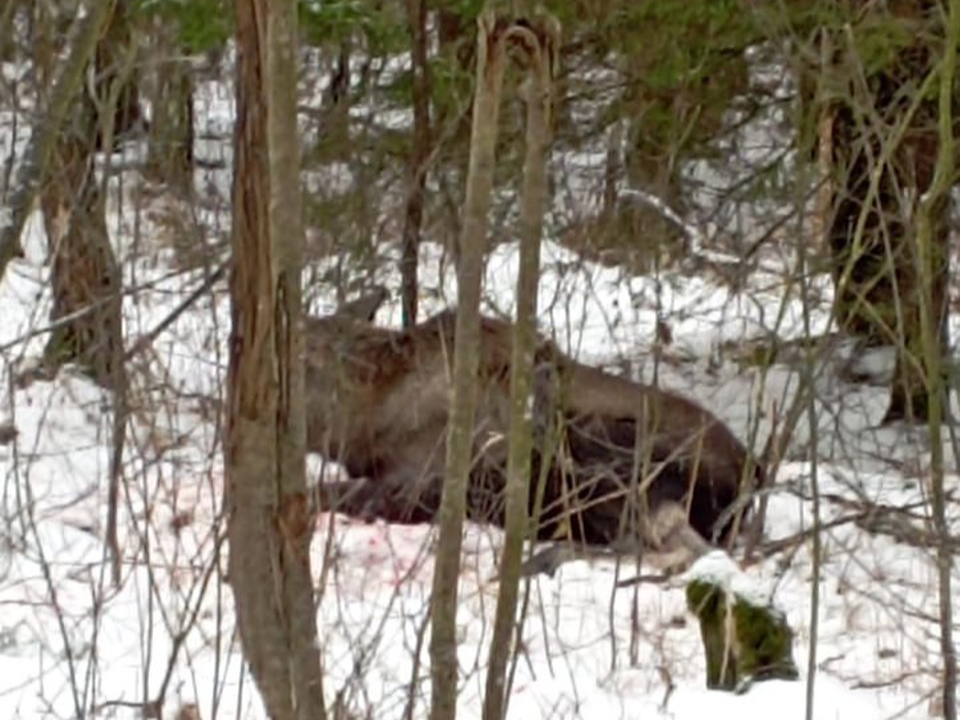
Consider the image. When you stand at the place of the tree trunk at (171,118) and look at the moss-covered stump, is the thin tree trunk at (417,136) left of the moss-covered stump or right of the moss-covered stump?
left

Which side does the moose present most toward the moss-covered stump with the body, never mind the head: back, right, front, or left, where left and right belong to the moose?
left

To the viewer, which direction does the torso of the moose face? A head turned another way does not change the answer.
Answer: to the viewer's left

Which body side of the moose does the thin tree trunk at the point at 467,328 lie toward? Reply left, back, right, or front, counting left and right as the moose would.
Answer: left

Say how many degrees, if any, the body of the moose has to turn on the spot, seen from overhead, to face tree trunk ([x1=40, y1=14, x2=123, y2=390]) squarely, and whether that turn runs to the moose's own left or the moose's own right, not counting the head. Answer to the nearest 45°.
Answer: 0° — it already faces it

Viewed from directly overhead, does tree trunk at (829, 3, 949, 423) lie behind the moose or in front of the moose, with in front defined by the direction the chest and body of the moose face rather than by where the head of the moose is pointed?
behind
